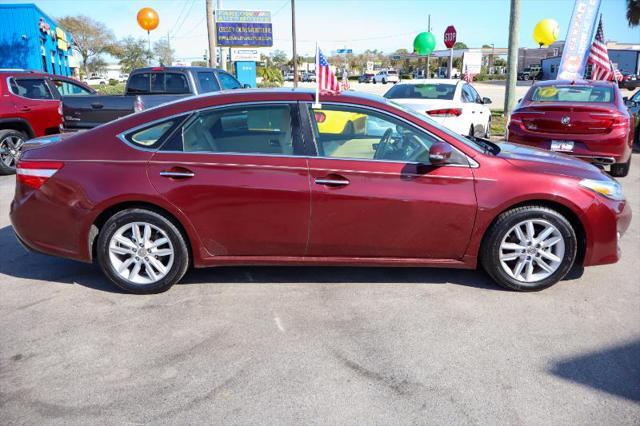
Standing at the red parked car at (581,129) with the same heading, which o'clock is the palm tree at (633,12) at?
The palm tree is roughly at 12 o'clock from the red parked car.

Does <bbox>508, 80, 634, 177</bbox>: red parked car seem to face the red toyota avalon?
no

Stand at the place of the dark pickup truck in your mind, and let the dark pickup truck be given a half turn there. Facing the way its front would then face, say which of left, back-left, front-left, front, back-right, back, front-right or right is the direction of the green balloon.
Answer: back

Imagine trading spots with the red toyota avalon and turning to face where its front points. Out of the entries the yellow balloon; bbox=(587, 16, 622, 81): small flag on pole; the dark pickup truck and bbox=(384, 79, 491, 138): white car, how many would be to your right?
0

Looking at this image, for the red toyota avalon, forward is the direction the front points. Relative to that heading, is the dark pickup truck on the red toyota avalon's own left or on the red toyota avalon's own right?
on the red toyota avalon's own left

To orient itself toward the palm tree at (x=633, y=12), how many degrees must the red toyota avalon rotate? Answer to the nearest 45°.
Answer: approximately 45° to its left

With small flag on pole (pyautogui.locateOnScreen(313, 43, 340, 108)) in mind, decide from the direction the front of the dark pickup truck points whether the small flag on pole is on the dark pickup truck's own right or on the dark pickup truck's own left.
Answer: on the dark pickup truck's own right

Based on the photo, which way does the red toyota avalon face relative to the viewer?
to the viewer's right

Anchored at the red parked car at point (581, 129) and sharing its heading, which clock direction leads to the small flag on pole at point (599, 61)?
The small flag on pole is roughly at 12 o'clock from the red parked car.

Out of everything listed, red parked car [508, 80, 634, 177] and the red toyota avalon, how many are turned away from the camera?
1

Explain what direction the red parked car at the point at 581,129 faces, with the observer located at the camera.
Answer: facing away from the viewer

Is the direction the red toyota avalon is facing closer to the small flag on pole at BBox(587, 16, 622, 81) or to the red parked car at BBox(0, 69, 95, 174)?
the small flag on pole

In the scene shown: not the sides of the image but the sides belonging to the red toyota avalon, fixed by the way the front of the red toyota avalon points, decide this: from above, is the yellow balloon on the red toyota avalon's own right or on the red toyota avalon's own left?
on the red toyota avalon's own left
